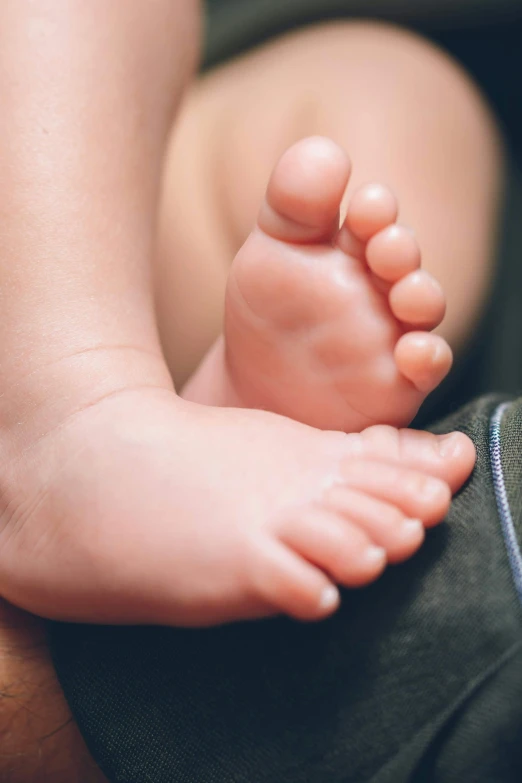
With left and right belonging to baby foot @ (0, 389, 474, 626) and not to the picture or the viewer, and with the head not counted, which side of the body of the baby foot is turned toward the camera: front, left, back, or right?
right
